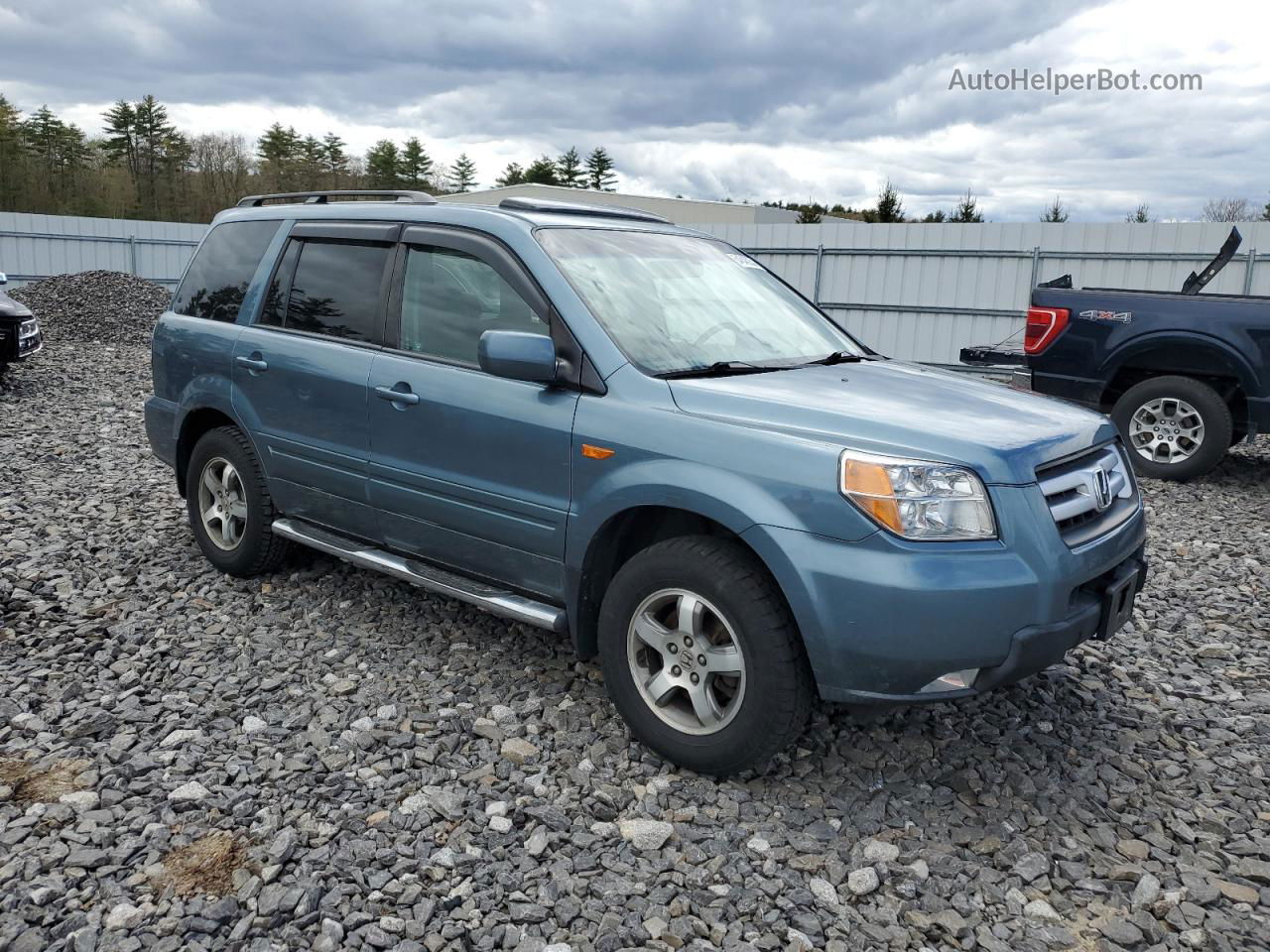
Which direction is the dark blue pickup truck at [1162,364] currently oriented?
to the viewer's right

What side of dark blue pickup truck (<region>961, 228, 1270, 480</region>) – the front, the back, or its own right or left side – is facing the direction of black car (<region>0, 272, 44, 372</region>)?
back

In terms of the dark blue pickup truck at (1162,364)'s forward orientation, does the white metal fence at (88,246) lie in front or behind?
behind

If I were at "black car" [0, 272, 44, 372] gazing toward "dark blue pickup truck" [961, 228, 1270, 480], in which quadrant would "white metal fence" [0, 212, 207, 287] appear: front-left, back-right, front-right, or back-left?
back-left

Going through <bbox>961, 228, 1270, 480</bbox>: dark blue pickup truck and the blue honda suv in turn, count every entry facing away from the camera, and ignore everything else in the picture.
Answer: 0

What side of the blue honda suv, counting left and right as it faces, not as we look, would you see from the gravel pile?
back
